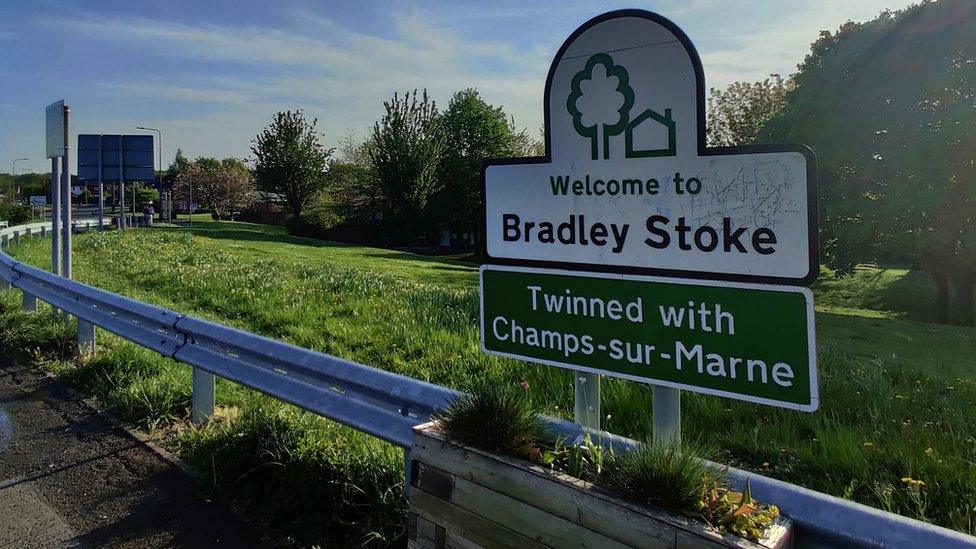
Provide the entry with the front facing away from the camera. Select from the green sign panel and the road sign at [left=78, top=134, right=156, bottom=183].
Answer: the road sign

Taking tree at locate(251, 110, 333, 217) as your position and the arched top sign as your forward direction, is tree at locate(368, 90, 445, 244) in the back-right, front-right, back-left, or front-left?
front-left

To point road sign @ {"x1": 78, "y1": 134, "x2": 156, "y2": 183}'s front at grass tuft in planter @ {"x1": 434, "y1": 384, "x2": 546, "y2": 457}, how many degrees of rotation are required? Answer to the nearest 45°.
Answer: approximately 180°

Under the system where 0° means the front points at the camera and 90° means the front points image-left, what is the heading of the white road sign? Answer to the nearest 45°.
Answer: approximately 45°

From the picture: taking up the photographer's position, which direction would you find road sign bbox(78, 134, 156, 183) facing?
facing away from the viewer
